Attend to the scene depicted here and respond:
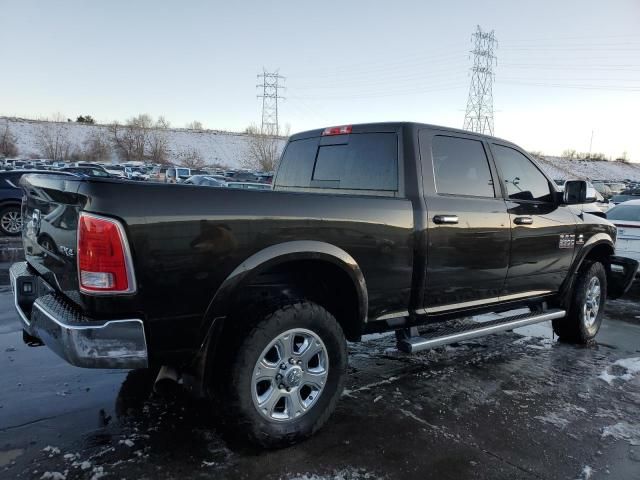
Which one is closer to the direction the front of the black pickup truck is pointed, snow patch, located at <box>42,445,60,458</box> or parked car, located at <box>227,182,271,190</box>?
the parked car

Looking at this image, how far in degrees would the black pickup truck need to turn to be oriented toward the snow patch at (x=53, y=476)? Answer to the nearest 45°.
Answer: approximately 180°

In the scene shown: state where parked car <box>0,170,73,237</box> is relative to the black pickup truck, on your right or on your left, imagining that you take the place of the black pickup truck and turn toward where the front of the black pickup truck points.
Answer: on your left

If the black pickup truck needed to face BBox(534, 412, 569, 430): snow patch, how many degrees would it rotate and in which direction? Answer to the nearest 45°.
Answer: approximately 45° to its right

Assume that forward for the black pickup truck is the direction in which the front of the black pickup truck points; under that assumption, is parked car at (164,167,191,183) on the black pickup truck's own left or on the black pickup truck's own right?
on the black pickup truck's own left

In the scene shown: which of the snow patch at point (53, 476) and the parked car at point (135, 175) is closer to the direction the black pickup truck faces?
the parked car

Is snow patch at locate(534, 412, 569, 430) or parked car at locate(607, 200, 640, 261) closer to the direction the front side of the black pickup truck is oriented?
the parked car

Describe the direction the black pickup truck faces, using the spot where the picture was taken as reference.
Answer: facing away from the viewer and to the right of the viewer

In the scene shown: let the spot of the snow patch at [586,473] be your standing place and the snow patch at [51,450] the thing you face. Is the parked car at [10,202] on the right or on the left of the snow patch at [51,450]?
right

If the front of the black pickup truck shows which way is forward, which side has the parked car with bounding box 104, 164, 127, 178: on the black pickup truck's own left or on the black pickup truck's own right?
on the black pickup truck's own left

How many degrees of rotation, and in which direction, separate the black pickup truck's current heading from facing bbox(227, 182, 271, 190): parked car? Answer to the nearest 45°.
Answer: approximately 45° to its left

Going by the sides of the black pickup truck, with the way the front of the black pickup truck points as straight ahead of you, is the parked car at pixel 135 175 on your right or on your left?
on your left

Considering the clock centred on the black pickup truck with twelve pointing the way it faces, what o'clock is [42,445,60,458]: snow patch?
The snow patch is roughly at 7 o'clock from the black pickup truck.

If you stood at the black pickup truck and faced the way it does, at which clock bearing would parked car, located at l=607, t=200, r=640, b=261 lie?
The parked car is roughly at 12 o'clock from the black pickup truck.

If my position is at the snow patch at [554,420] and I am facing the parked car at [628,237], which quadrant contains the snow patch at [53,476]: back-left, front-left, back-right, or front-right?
back-left

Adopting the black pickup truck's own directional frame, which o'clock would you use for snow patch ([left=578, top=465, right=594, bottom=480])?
The snow patch is roughly at 2 o'clock from the black pickup truck.
